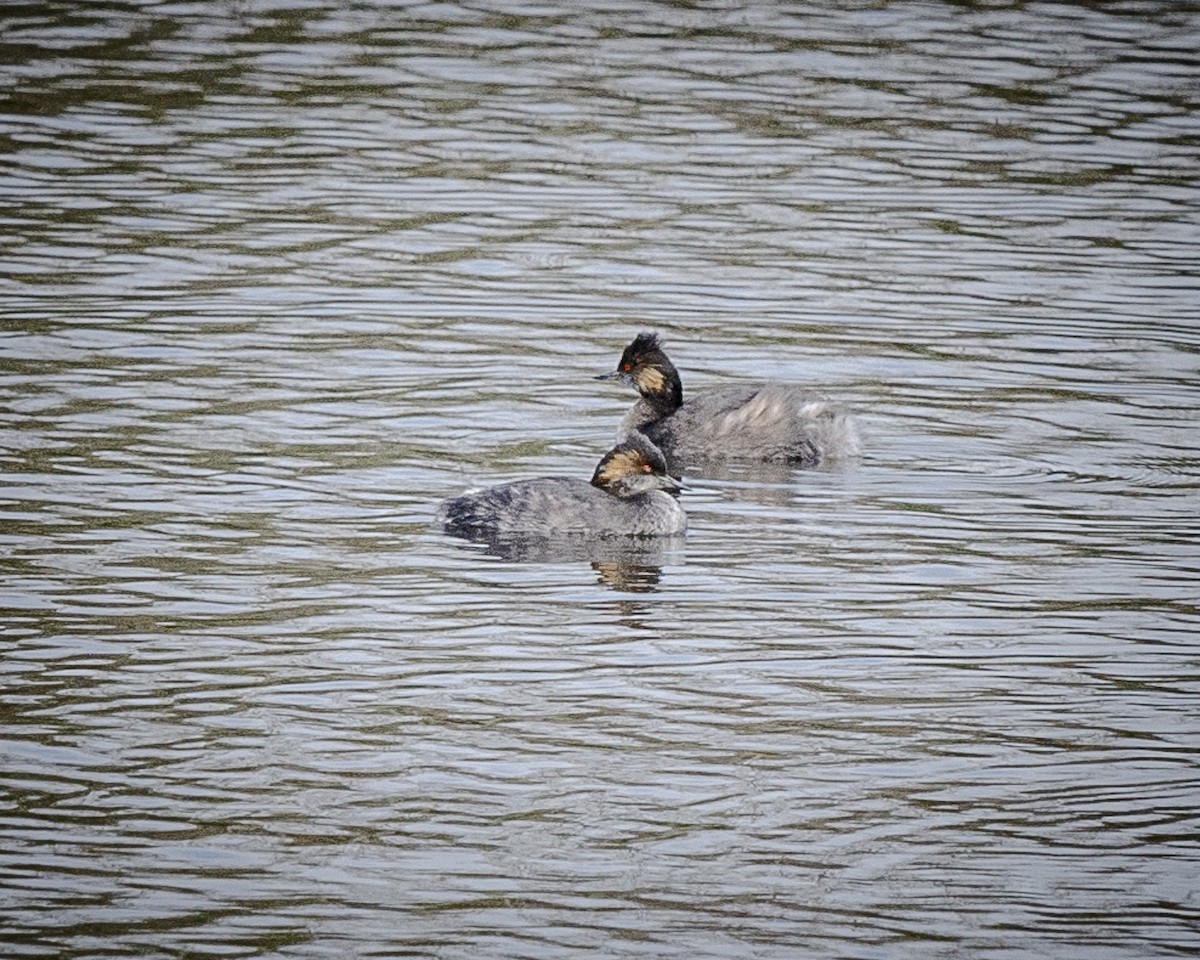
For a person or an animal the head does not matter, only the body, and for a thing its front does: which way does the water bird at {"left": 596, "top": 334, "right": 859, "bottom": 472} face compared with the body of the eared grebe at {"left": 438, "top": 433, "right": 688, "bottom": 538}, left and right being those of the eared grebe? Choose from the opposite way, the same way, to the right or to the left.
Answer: the opposite way

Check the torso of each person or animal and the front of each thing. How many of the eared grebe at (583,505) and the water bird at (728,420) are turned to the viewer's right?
1

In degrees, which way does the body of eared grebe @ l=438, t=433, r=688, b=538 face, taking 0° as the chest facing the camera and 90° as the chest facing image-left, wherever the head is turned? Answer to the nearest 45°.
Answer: approximately 270°

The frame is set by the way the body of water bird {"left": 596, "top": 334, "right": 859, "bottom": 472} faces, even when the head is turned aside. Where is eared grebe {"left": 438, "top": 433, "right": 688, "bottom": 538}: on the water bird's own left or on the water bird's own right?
on the water bird's own left

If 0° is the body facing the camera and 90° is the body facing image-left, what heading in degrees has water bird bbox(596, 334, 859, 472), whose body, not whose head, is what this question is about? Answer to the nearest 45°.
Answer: approximately 90°

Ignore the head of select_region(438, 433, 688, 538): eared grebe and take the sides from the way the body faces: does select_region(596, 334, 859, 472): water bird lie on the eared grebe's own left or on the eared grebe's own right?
on the eared grebe's own left
